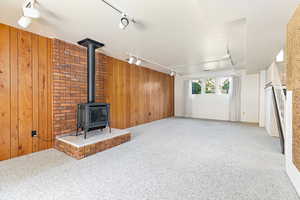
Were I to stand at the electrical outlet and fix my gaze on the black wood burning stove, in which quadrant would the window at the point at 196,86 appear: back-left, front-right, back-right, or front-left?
front-left

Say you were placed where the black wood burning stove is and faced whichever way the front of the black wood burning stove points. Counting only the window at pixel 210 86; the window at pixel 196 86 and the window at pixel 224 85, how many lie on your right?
0

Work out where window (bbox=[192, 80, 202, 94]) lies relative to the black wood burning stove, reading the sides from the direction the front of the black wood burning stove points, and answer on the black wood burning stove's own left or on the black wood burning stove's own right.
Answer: on the black wood burning stove's own left

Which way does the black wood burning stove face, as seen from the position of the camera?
facing the viewer and to the right of the viewer

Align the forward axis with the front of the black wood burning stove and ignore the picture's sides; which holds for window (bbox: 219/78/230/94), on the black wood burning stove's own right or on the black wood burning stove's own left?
on the black wood burning stove's own left

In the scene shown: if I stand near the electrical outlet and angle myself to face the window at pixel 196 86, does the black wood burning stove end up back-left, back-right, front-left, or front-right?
front-right

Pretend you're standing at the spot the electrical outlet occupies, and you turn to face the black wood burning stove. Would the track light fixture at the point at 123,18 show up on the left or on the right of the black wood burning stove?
right

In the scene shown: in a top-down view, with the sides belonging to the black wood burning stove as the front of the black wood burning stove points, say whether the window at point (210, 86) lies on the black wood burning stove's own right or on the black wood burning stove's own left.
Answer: on the black wood burning stove's own left
